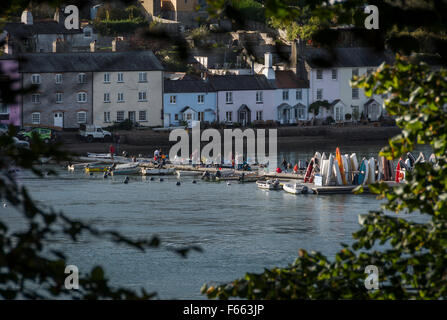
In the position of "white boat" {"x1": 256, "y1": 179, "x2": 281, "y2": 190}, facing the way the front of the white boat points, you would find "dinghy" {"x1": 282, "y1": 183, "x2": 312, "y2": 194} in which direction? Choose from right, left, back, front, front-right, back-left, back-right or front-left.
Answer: back-left

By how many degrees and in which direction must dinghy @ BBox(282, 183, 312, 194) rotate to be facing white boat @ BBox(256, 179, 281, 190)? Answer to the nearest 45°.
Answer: approximately 45° to its right

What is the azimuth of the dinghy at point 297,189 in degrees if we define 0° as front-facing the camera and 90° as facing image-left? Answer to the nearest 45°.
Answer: approximately 90°

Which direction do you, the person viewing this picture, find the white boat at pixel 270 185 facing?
facing to the left of the viewer

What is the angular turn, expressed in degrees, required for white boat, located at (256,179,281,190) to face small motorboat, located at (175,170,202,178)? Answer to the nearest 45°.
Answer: approximately 45° to its right

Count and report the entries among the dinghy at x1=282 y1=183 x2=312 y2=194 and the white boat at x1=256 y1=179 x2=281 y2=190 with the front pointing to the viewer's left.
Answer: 2

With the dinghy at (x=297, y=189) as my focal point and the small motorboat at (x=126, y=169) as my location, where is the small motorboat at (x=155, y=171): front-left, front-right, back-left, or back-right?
front-left

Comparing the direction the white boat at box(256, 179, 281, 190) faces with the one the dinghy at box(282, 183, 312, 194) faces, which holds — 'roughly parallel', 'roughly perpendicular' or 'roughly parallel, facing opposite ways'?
roughly parallel

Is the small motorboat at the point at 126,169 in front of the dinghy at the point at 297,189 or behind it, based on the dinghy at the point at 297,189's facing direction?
in front

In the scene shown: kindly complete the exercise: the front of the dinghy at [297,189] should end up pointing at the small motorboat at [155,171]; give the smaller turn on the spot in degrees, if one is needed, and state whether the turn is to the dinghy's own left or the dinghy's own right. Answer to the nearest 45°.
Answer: approximately 45° to the dinghy's own right

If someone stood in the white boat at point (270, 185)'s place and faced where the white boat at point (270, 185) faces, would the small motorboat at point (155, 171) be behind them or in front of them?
in front

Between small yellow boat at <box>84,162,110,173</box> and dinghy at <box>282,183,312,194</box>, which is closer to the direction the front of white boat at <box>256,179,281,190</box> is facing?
the small yellow boat
